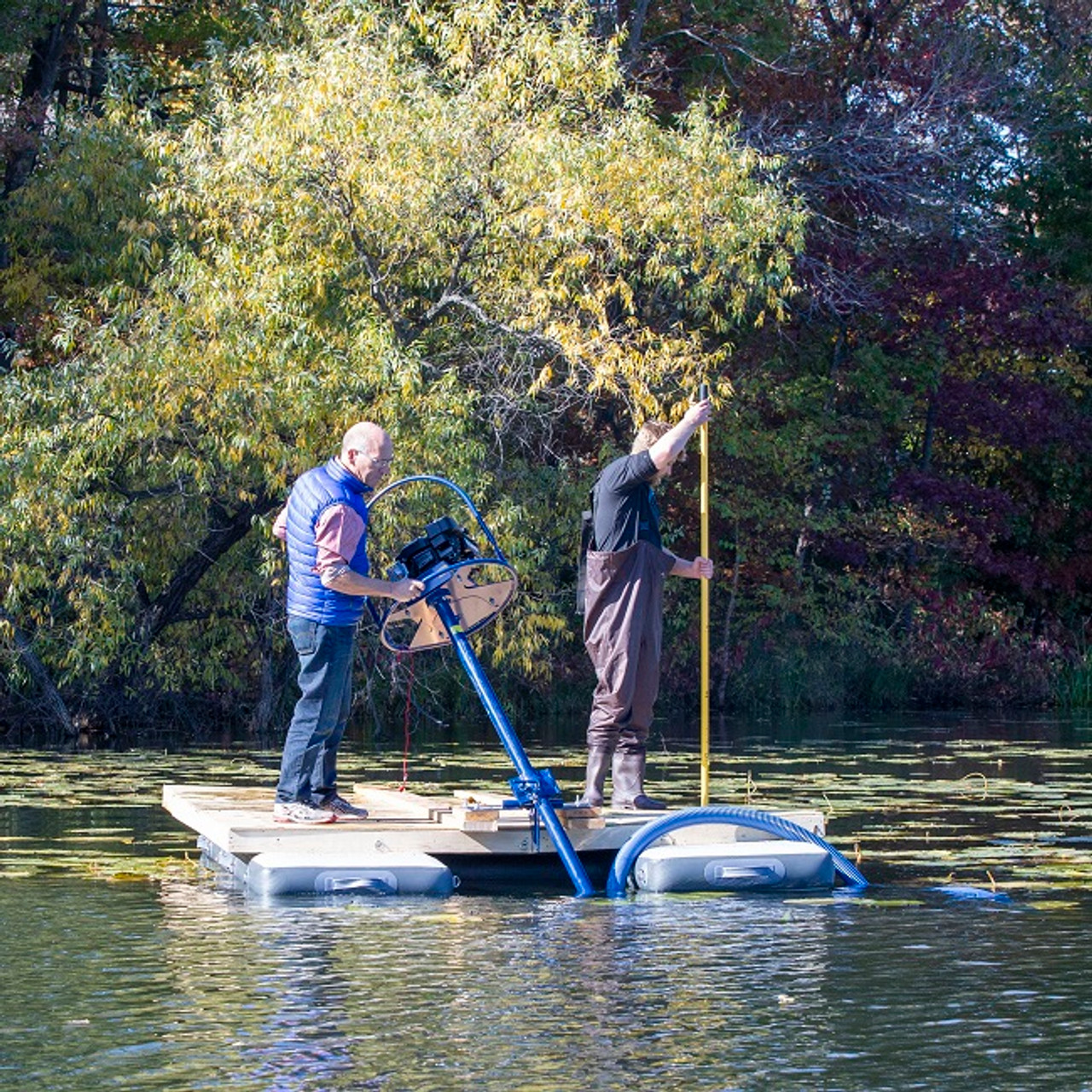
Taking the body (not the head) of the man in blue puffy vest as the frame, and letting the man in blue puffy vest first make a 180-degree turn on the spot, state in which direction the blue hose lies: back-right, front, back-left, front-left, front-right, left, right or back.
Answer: back

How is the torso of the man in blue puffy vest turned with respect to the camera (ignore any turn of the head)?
to the viewer's right

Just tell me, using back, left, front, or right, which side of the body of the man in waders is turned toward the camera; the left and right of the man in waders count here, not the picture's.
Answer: right

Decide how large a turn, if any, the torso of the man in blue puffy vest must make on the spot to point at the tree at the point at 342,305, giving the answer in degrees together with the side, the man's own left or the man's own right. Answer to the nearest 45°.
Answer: approximately 90° to the man's own left

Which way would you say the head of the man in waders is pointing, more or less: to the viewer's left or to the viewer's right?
to the viewer's right

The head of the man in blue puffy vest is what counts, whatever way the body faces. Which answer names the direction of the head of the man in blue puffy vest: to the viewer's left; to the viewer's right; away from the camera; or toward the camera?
to the viewer's right

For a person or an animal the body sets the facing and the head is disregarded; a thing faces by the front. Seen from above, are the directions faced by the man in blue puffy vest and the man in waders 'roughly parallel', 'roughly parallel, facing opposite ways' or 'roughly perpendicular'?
roughly parallel
